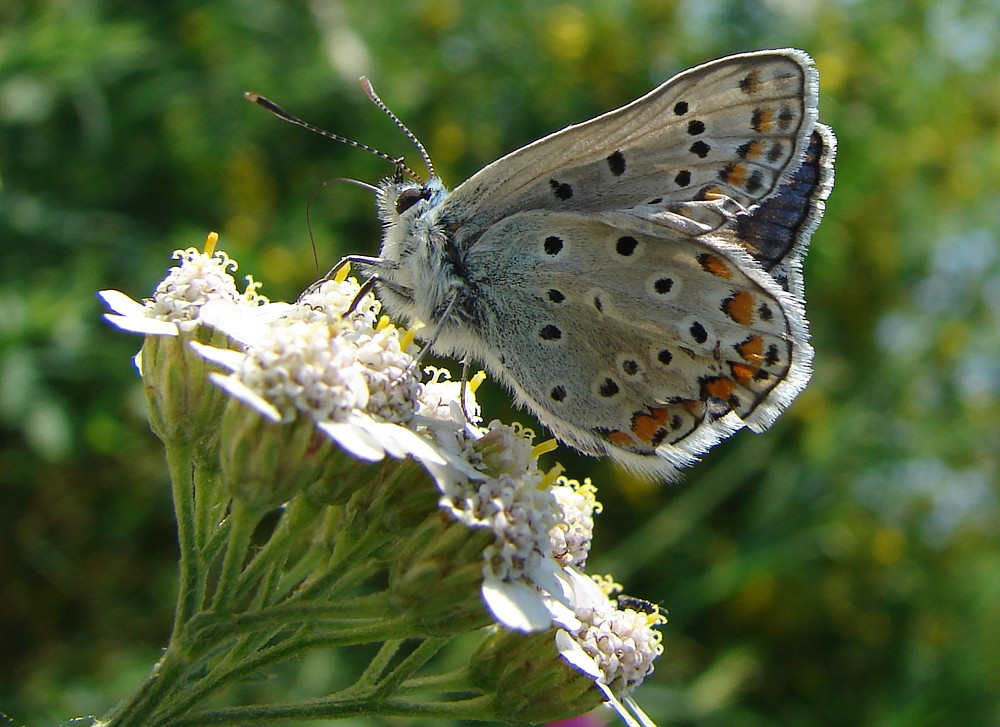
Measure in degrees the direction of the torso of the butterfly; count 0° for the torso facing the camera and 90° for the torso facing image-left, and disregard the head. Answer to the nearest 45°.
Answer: approximately 90°

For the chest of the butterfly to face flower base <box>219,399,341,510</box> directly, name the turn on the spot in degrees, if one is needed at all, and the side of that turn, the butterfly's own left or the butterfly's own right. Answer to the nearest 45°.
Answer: approximately 45° to the butterfly's own left

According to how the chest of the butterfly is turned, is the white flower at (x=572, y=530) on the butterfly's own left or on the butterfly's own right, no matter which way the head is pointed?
on the butterfly's own left

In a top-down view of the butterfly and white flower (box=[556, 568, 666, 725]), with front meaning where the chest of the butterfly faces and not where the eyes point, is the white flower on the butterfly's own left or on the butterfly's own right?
on the butterfly's own left

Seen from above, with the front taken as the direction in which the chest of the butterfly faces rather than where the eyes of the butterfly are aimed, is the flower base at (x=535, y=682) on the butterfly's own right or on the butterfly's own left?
on the butterfly's own left

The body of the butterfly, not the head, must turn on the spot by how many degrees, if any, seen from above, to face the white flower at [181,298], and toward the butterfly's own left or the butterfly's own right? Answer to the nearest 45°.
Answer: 0° — it already faces it
